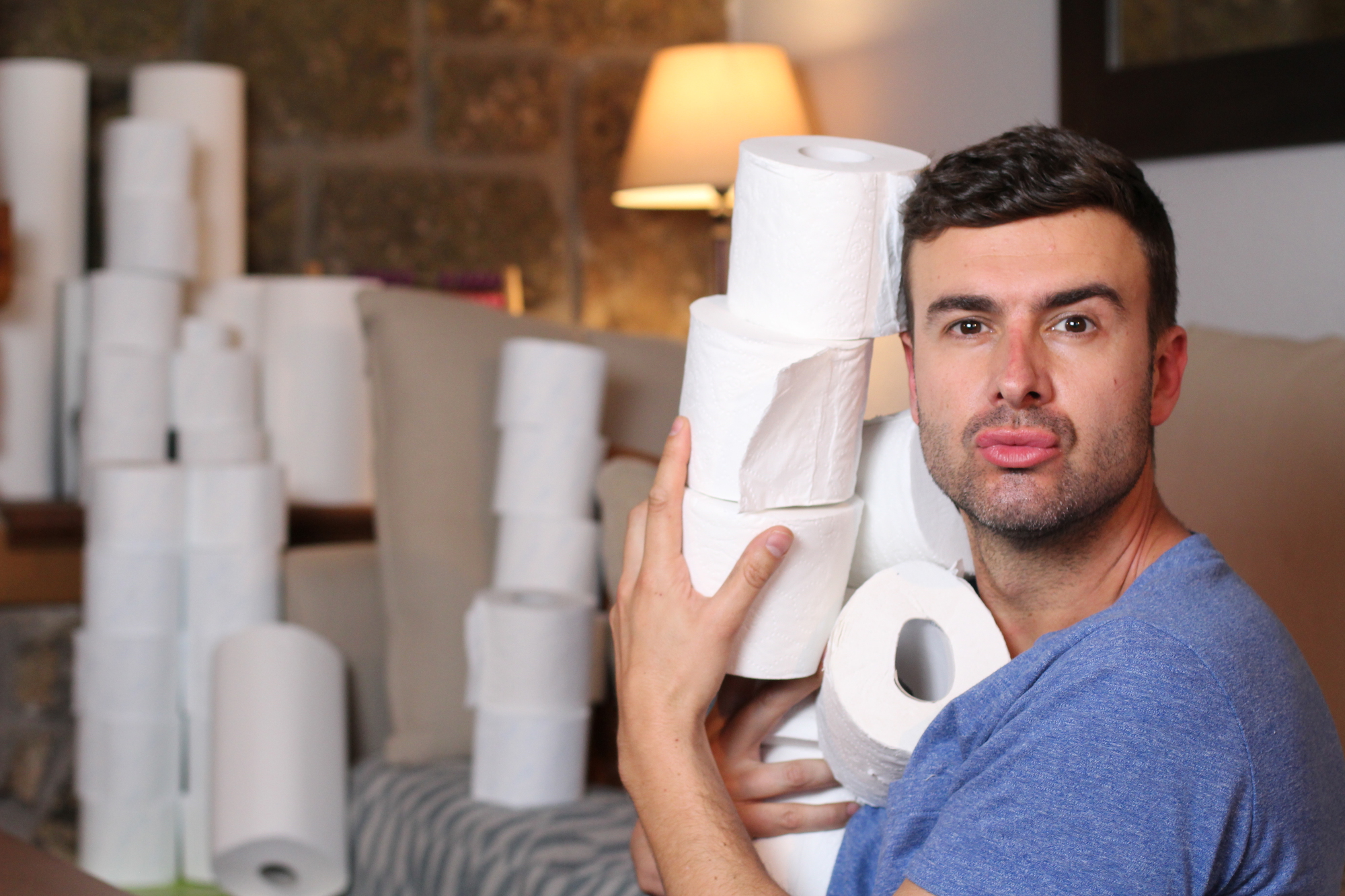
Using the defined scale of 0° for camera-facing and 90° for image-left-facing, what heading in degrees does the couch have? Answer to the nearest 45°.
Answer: approximately 0°
